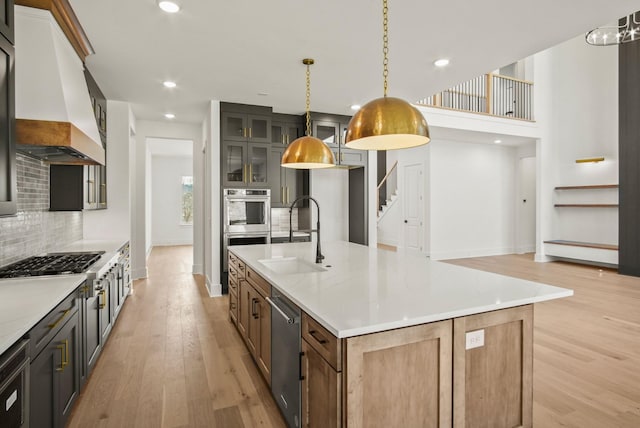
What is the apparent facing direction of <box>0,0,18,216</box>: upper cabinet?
to the viewer's right

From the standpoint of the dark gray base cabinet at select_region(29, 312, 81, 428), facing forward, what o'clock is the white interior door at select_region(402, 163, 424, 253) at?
The white interior door is roughly at 11 o'clock from the dark gray base cabinet.

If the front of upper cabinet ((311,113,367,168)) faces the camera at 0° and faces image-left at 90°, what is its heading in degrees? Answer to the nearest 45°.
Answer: approximately 0°

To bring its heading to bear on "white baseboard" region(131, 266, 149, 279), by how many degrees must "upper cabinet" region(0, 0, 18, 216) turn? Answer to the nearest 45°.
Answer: approximately 90° to its left

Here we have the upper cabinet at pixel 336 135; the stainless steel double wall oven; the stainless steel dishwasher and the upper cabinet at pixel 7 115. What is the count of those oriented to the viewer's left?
1

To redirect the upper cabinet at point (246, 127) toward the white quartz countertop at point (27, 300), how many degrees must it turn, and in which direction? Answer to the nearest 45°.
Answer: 0° — it already faces it

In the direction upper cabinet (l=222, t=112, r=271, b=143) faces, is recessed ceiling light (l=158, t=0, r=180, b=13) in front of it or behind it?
in front

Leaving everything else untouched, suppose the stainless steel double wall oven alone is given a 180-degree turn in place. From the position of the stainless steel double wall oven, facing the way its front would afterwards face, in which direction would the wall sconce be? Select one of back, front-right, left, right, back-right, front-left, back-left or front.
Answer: right

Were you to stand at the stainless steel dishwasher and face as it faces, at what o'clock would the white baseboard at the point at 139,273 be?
The white baseboard is roughly at 2 o'clock from the stainless steel dishwasher.

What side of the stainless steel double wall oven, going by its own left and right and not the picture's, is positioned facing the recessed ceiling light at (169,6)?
front

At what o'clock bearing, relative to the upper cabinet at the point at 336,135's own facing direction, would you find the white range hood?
The white range hood is roughly at 1 o'clock from the upper cabinet.

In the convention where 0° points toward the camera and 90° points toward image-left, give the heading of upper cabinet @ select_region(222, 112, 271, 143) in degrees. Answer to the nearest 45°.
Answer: approximately 0°

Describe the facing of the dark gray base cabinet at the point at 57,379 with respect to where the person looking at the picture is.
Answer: facing to the right of the viewer
